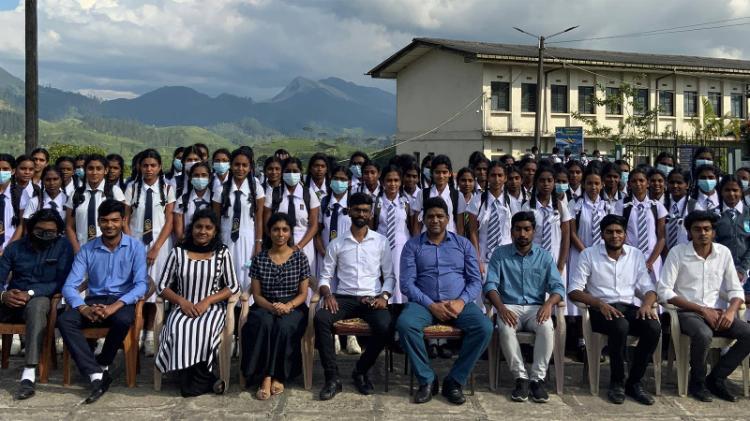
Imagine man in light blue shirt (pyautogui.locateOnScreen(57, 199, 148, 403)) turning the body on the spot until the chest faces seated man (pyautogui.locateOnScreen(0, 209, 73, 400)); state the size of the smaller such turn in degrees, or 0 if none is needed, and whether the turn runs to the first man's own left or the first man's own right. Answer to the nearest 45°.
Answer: approximately 135° to the first man's own right

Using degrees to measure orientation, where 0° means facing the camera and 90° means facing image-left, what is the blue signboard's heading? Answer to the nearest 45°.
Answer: approximately 0°

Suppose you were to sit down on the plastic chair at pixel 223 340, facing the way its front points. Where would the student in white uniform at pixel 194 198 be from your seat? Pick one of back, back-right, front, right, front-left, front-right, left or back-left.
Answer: back

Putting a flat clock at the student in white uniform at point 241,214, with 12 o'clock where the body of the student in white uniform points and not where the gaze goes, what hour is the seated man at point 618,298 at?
The seated man is roughly at 10 o'clock from the student in white uniform.

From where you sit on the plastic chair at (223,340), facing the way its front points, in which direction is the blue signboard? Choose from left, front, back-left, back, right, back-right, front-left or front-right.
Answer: back-left

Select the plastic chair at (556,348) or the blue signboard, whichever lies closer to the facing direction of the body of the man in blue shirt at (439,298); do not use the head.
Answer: the plastic chair

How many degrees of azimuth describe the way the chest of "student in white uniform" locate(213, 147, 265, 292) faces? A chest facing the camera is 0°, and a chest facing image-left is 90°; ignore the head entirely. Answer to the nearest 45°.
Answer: approximately 0°
